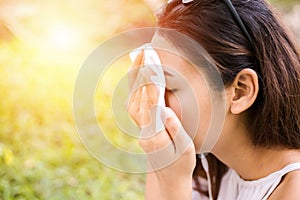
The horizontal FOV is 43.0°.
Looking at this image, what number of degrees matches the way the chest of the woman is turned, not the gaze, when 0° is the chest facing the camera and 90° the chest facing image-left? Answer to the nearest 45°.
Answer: approximately 90°
